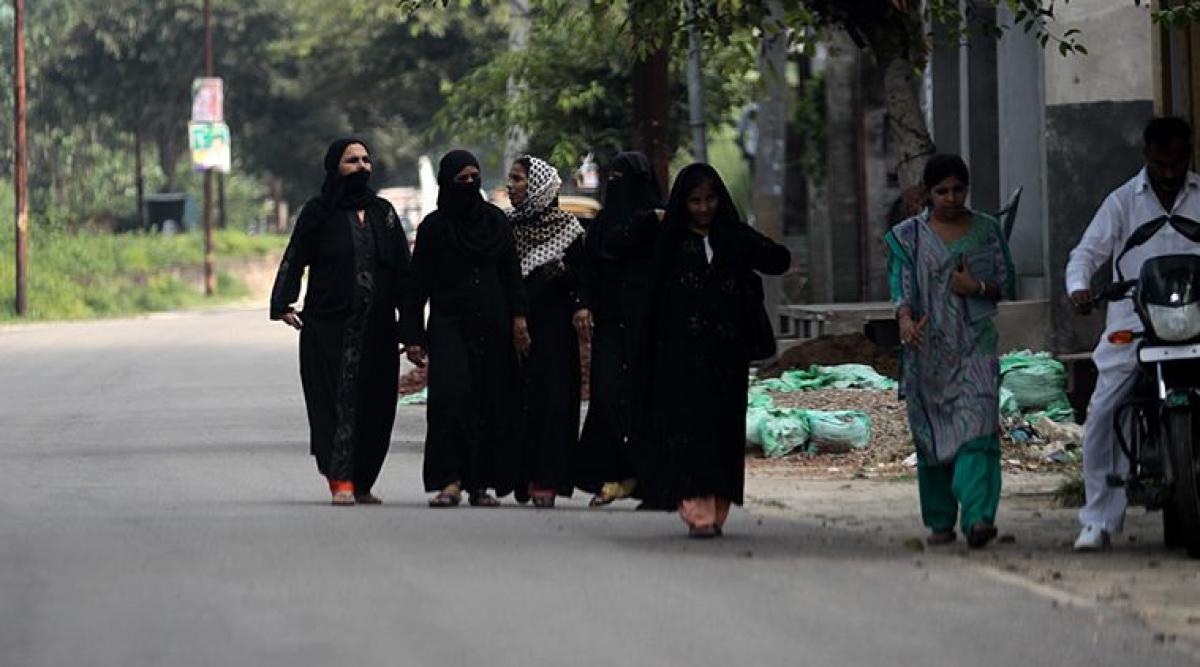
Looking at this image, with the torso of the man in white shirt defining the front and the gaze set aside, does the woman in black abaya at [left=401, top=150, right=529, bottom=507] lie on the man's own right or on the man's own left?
on the man's own right

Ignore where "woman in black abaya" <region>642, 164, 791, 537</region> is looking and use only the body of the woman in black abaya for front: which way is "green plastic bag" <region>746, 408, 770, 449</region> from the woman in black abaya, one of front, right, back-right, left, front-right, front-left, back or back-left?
back

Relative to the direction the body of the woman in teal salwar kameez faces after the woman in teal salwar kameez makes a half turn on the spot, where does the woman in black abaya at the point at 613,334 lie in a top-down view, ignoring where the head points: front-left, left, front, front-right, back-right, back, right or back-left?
front-left

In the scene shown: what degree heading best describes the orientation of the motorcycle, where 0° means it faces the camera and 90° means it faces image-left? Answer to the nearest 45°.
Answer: approximately 0°

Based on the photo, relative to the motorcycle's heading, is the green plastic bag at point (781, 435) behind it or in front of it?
behind

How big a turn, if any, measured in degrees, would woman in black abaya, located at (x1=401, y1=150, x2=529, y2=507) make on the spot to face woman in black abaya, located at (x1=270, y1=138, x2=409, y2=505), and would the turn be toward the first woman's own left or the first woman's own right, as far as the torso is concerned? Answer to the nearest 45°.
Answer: approximately 90° to the first woman's own right

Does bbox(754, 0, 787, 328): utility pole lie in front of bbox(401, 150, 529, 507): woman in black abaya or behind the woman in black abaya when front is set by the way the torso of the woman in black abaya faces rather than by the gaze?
behind

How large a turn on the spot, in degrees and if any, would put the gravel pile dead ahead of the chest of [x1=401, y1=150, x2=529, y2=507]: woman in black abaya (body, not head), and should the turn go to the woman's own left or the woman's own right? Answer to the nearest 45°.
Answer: approximately 135° to the woman's own left

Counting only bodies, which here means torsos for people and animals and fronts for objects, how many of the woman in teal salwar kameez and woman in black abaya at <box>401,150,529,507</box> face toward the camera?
2
